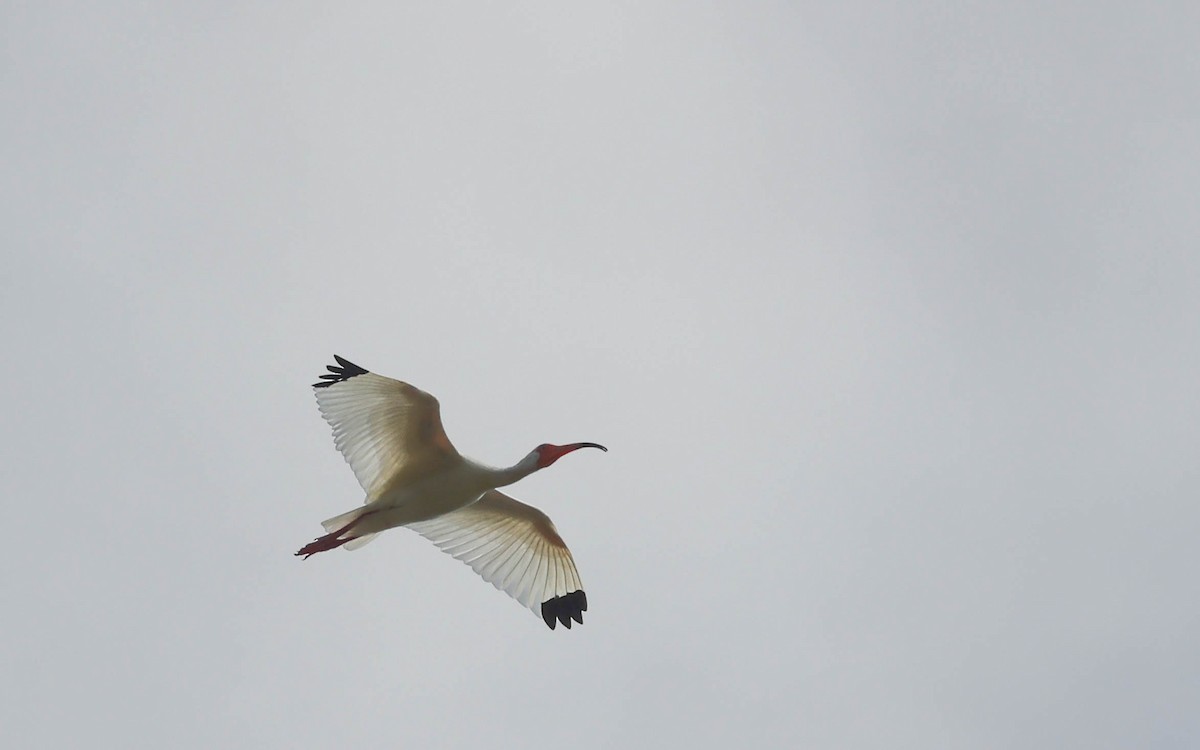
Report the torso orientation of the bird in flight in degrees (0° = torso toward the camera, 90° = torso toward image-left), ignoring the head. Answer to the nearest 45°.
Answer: approximately 270°
